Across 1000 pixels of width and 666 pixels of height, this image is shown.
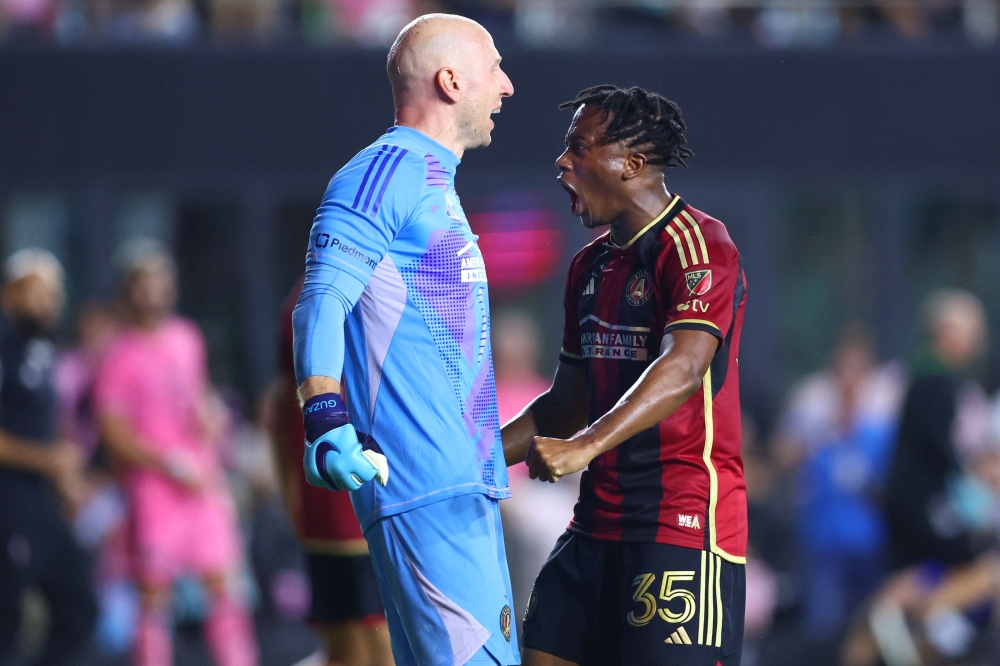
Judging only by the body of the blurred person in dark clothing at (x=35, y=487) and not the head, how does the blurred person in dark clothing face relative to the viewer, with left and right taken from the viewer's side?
facing the viewer and to the right of the viewer

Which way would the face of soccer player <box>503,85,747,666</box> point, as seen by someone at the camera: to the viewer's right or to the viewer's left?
to the viewer's left

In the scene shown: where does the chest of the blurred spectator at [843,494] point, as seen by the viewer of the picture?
toward the camera

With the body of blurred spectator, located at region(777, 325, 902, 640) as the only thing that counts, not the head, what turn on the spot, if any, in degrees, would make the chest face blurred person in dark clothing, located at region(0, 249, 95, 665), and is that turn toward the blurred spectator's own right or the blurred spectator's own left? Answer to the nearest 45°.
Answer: approximately 45° to the blurred spectator's own right

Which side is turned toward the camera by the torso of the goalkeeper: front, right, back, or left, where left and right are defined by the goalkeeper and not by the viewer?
right

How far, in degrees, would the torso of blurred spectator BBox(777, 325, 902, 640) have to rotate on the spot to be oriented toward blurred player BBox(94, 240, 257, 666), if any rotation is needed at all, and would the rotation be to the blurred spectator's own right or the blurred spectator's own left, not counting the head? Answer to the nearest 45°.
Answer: approximately 45° to the blurred spectator's own right

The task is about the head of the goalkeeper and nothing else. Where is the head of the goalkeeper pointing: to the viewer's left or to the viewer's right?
to the viewer's right

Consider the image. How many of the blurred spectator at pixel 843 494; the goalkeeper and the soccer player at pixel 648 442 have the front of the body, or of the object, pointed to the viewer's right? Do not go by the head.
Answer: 1

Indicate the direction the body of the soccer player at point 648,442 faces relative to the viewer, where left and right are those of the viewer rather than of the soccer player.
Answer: facing the viewer and to the left of the viewer

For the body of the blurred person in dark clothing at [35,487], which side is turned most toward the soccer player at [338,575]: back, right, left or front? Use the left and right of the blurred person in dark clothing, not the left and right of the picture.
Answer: front

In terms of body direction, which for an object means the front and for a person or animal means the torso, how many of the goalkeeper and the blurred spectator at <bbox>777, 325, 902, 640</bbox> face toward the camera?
1

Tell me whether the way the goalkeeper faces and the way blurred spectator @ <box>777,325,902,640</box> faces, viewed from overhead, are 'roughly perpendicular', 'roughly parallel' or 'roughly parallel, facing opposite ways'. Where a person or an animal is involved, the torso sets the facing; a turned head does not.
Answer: roughly perpendicular

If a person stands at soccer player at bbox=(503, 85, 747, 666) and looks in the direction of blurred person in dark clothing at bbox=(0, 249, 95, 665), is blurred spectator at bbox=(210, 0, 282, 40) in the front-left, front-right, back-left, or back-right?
front-right
